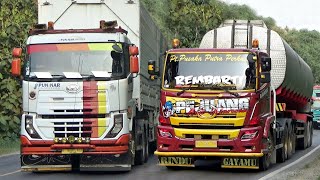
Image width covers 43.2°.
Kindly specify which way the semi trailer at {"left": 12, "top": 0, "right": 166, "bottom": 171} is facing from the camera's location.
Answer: facing the viewer

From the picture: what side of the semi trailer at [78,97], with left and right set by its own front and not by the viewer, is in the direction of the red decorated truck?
left
